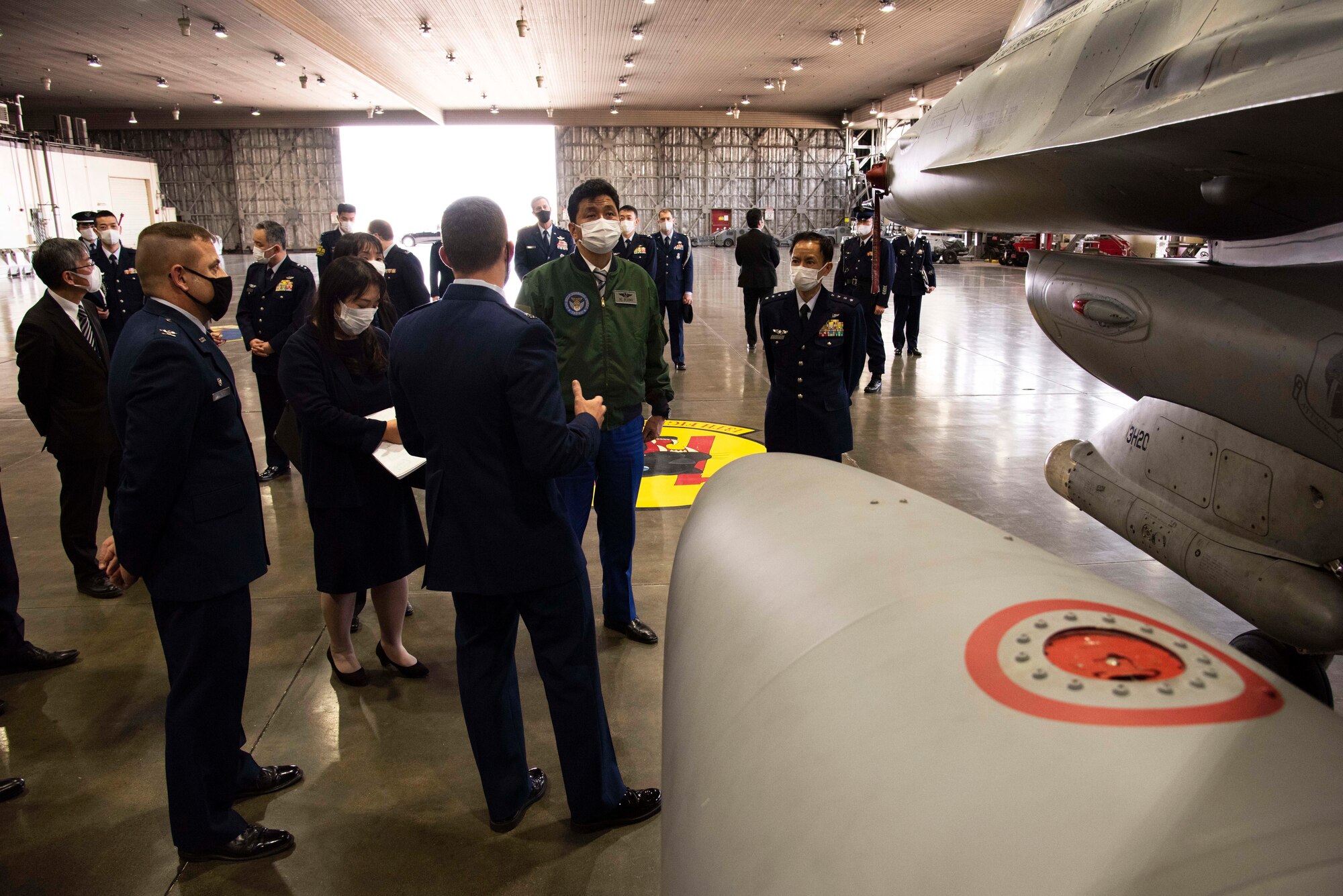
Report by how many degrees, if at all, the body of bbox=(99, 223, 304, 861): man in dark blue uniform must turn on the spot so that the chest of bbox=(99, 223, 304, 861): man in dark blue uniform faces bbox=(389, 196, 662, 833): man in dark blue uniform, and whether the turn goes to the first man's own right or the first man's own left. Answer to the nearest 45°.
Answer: approximately 45° to the first man's own right

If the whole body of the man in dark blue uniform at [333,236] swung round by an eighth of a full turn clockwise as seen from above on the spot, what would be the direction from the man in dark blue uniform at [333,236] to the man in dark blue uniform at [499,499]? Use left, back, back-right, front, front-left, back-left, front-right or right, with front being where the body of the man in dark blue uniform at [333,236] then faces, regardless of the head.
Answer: front

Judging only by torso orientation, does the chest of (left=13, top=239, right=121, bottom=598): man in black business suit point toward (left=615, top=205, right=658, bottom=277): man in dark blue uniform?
no

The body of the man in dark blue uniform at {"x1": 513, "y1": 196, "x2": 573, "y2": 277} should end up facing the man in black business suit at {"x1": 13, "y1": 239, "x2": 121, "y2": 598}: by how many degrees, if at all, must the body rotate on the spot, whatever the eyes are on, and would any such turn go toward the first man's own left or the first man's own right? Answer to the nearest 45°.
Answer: approximately 45° to the first man's own right

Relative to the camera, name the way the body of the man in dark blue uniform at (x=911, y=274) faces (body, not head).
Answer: toward the camera

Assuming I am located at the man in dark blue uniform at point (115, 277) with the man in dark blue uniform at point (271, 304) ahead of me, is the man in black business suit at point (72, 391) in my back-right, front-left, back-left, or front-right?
front-right

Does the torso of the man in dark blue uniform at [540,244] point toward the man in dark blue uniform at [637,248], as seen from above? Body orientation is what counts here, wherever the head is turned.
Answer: no

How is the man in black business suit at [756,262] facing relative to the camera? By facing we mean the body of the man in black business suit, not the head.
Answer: away from the camera

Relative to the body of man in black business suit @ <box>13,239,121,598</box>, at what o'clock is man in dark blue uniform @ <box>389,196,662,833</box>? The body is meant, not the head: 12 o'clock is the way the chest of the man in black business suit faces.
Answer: The man in dark blue uniform is roughly at 1 o'clock from the man in black business suit.

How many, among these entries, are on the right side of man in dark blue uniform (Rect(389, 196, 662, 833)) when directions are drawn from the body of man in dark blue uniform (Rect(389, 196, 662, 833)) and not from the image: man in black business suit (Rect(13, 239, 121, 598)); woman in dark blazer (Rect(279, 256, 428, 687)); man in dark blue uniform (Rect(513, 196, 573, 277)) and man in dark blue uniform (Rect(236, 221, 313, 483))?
0

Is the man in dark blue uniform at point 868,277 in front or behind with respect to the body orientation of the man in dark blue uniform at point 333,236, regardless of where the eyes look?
in front

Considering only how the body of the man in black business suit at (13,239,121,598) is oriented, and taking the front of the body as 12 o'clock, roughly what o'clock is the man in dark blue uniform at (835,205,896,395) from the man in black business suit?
The man in dark blue uniform is roughly at 10 o'clock from the man in black business suit.

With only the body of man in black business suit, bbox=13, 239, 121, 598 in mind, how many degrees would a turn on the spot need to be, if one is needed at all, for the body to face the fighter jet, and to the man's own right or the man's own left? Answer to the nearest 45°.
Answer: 0° — they already face it

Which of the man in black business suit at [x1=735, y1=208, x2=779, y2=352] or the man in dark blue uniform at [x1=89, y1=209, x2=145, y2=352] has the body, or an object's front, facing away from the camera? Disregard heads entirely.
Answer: the man in black business suit

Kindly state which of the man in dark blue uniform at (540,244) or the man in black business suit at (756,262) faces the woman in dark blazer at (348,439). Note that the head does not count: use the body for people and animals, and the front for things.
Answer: the man in dark blue uniform

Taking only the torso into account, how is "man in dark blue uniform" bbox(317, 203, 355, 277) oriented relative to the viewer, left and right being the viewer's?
facing the viewer and to the right of the viewer

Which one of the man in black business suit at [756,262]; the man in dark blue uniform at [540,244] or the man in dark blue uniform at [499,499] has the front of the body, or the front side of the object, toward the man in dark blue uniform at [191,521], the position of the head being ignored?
the man in dark blue uniform at [540,244]

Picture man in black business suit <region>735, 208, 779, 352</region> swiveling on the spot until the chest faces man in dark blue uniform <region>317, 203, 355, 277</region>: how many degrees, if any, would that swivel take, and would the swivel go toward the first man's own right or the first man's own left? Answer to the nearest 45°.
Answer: approximately 135° to the first man's own left

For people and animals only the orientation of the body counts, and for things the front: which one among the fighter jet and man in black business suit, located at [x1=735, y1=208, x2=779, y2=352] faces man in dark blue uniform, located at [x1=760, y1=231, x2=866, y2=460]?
the fighter jet

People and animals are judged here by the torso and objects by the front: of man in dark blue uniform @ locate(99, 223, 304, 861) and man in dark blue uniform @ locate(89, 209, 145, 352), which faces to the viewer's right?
man in dark blue uniform @ locate(99, 223, 304, 861)

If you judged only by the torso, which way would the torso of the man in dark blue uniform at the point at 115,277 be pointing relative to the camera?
toward the camera

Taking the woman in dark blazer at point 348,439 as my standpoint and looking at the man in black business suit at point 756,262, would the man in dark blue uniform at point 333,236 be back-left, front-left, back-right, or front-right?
front-left

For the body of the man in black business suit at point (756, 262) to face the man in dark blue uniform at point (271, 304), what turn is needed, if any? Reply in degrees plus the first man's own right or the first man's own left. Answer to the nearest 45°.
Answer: approximately 135° to the first man's own left

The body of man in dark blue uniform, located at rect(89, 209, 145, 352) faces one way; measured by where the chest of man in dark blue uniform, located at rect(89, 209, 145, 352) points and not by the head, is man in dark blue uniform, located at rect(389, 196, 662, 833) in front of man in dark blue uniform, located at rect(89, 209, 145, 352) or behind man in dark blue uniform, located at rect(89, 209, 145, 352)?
in front
